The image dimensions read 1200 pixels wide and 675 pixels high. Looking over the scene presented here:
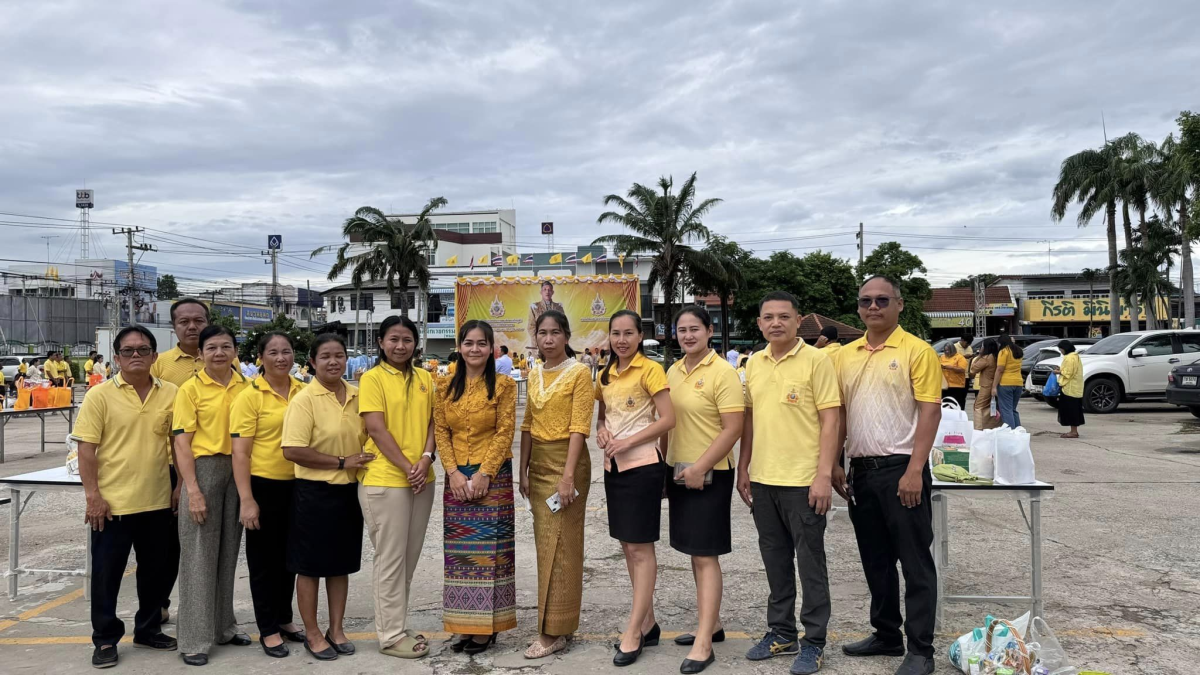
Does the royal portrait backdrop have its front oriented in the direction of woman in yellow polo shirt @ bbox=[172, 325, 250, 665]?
yes

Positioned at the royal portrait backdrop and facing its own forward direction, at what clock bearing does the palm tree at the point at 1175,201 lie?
The palm tree is roughly at 10 o'clock from the royal portrait backdrop.

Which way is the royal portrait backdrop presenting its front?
toward the camera

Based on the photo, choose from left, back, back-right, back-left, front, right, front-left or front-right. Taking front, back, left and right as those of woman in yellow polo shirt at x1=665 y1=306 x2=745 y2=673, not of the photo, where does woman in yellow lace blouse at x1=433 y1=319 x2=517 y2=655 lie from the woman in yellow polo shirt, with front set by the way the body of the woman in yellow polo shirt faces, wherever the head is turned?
front-right

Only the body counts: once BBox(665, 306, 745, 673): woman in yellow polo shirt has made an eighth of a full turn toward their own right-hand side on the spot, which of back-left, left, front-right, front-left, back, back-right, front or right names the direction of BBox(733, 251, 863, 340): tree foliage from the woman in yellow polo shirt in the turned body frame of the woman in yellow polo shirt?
right

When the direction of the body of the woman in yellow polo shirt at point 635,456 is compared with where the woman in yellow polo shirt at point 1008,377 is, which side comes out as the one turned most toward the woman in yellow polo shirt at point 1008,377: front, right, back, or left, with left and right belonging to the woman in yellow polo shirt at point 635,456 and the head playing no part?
back

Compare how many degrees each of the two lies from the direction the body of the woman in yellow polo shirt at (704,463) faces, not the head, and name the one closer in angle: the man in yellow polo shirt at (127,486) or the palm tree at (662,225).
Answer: the man in yellow polo shirt

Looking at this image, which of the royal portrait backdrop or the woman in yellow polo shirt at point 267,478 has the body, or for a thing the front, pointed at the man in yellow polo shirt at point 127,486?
the royal portrait backdrop

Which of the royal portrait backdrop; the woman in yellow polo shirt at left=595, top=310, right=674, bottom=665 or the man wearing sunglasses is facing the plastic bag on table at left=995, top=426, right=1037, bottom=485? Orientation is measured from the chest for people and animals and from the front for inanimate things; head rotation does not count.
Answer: the royal portrait backdrop

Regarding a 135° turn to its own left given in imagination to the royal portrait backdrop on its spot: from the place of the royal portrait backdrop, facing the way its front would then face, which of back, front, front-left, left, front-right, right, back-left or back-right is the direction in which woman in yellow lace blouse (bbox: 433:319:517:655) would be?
back-right

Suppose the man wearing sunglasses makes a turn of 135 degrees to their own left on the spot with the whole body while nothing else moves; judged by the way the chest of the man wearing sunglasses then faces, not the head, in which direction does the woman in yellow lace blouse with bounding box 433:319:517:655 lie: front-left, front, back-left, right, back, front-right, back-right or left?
back
